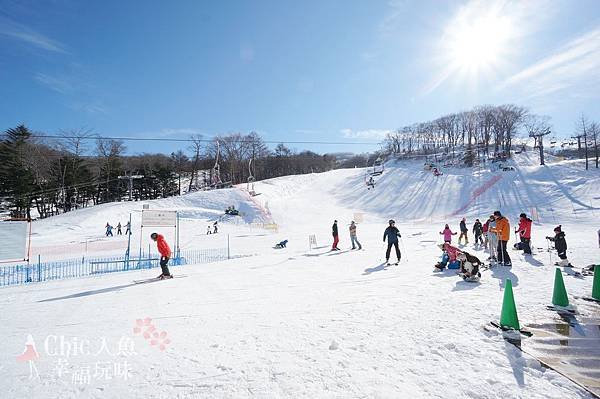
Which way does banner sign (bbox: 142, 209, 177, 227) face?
toward the camera

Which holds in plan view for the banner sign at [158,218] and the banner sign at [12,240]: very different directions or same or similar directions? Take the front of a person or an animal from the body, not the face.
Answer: same or similar directions

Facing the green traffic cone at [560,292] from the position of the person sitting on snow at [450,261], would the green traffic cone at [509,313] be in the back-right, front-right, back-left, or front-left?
front-right

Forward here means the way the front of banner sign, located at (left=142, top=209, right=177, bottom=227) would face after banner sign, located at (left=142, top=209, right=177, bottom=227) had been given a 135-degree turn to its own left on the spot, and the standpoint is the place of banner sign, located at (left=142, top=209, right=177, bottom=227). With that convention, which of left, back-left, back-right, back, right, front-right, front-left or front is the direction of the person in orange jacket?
right

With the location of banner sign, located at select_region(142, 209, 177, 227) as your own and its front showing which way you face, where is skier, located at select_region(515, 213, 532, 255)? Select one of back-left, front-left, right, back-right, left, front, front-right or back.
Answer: front-left

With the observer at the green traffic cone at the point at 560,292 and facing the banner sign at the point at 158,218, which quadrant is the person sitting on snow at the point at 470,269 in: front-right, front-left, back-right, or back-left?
front-right

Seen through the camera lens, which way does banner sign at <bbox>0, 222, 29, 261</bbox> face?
facing the viewer
